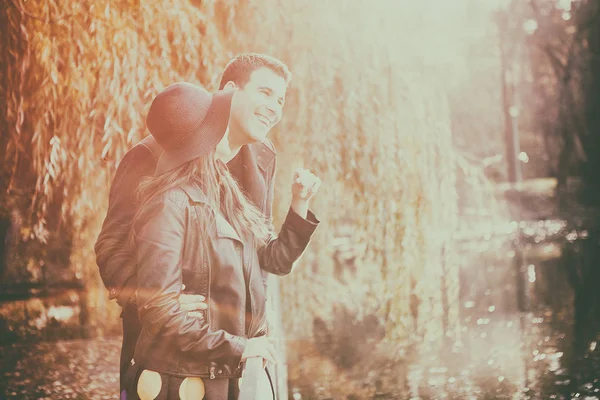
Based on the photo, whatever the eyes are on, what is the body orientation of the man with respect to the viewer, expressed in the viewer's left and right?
facing the viewer and to the right of the viewer
